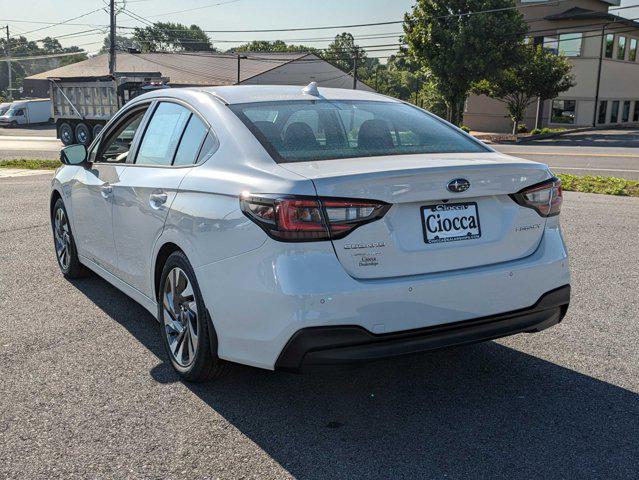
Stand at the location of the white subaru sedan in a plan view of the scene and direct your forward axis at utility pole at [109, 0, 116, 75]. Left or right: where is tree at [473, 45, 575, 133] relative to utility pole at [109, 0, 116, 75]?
right

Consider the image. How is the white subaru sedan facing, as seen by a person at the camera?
facing away from the viewer and to the left of the viewer

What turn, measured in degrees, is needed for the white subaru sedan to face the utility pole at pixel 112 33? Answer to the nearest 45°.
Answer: approximately 45° to its right

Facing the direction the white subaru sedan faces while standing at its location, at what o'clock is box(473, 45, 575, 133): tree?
The tree is roughly at 2 o'clock from the white subaru sedan.
